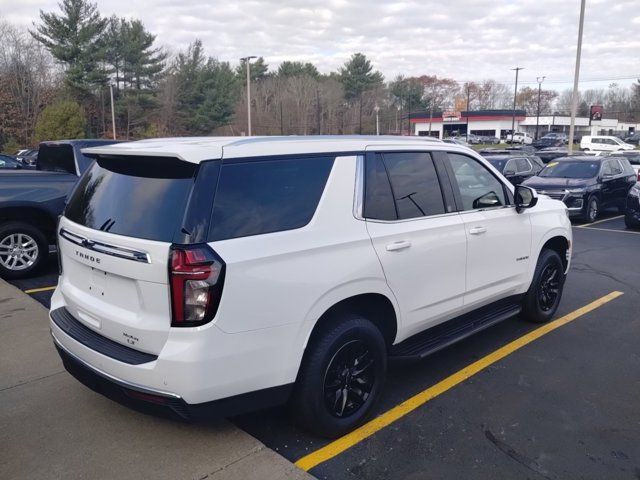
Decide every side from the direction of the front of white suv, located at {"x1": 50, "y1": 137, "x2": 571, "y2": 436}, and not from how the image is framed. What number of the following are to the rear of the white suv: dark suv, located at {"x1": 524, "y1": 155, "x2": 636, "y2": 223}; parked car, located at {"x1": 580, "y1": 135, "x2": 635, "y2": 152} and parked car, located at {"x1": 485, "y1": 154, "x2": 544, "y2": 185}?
0

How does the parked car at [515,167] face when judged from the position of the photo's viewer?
facing the viewer and to the left of the viewer

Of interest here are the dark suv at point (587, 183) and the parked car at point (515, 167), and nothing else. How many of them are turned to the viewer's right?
0

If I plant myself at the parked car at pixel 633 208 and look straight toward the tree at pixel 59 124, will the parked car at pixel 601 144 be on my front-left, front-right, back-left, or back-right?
front-right

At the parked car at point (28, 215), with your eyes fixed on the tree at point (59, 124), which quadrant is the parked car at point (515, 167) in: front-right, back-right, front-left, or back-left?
front-right

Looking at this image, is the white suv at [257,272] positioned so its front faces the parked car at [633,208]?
yes

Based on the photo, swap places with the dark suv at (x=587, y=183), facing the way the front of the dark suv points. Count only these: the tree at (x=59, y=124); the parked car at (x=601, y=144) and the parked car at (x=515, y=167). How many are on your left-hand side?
0

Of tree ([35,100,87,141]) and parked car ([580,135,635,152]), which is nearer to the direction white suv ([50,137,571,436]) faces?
the parked car

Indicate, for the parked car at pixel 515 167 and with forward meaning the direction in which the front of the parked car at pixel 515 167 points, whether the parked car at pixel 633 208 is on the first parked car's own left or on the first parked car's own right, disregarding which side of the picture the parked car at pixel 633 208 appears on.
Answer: on the first parked car's own left

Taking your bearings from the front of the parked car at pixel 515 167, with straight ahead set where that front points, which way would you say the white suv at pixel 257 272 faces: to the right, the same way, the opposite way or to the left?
the opposite way

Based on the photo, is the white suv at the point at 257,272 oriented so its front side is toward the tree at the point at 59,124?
no

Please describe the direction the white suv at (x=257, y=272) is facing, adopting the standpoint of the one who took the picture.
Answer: facing away from the viewer and to the right of the viewer

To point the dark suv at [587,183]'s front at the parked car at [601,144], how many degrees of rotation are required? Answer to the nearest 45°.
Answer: approximately 135° to its right

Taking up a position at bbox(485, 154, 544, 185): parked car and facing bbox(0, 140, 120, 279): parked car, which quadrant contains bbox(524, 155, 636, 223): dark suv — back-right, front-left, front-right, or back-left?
front-left

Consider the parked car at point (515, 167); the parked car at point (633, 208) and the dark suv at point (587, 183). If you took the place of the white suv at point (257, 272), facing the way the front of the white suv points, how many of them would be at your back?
0

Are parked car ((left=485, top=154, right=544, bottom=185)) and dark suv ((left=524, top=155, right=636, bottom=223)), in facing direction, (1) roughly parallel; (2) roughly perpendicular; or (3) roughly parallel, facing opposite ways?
roughly parallel

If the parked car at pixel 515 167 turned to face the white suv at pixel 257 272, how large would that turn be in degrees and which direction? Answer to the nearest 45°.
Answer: approximately 45° to its left

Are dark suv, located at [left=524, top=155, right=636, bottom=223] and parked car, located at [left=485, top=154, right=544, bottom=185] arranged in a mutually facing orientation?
no
